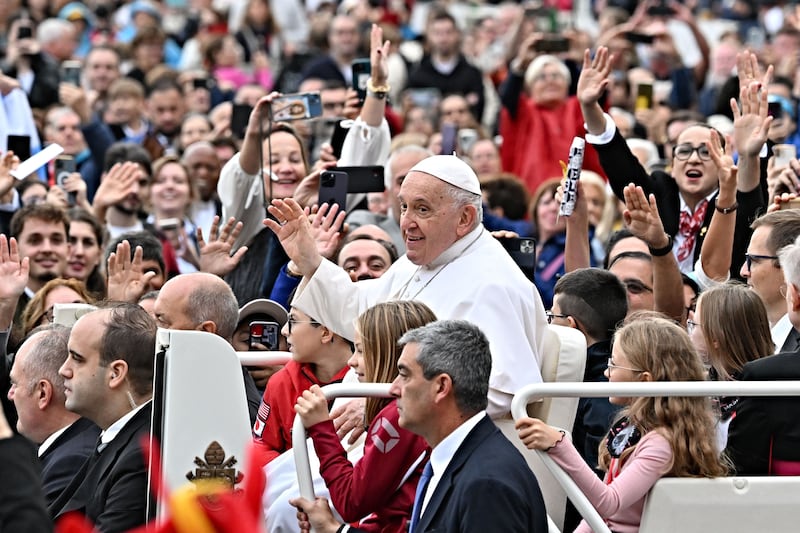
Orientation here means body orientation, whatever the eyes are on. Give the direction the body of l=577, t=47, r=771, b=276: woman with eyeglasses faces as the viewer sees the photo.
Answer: toward the camera

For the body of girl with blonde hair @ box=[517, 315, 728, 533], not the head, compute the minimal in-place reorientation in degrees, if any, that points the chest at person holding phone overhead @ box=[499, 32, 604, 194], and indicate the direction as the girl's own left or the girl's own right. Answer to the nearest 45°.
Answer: approximately 90° to the girl's own right

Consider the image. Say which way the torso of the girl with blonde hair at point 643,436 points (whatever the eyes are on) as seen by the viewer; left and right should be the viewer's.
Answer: facing to the left of the viewer

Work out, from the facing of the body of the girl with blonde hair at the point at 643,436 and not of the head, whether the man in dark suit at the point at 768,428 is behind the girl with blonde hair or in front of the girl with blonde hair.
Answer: behind

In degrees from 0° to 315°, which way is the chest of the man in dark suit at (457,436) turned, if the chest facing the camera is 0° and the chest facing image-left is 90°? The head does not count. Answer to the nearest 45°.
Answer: approximately 90°

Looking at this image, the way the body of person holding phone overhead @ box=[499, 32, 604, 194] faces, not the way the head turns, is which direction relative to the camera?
toward the camera

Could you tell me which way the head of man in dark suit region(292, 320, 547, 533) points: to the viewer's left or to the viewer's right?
to the viewer's left

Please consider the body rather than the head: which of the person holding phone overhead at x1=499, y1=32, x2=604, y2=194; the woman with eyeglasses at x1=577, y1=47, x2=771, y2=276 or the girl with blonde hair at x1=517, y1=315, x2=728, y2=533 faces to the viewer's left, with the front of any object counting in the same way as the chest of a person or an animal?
the girl with blonde hair
